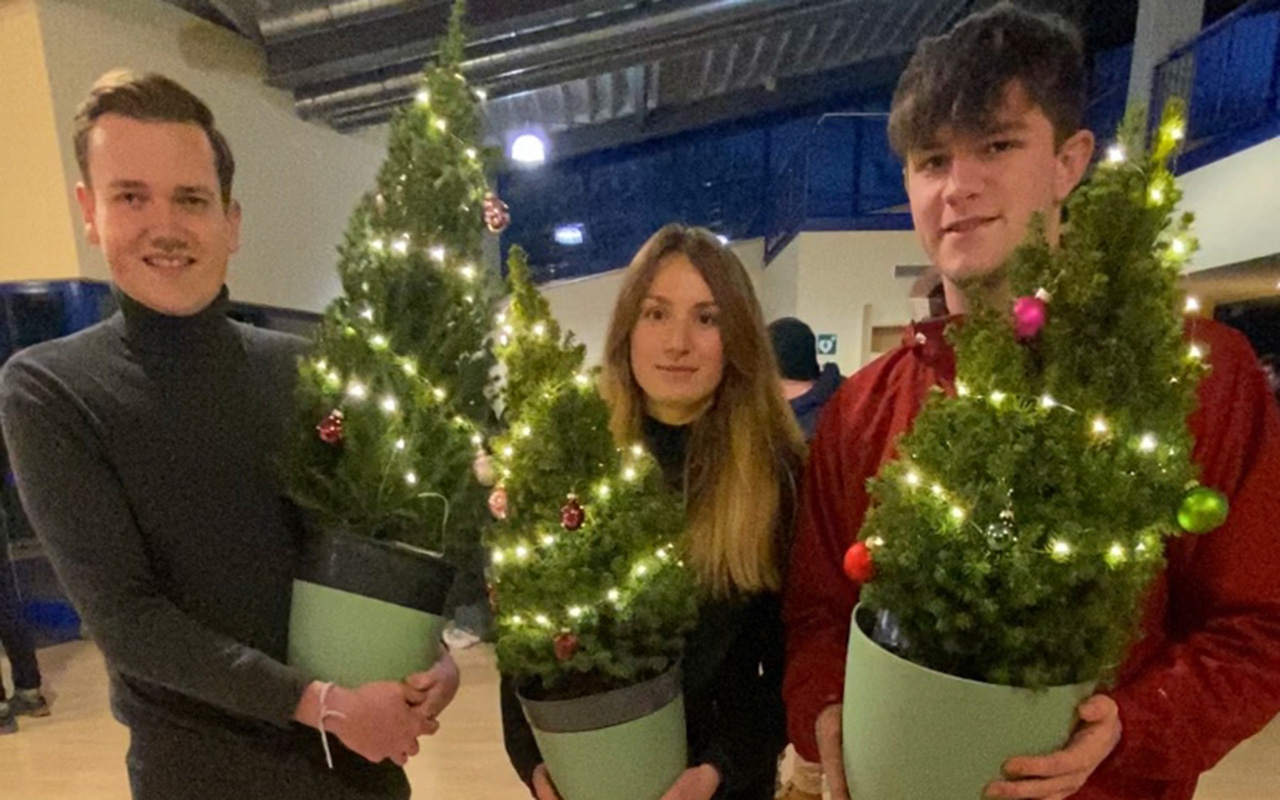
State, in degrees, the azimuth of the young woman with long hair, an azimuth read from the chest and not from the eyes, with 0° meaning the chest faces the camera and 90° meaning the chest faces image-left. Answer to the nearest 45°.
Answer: approximately 0°

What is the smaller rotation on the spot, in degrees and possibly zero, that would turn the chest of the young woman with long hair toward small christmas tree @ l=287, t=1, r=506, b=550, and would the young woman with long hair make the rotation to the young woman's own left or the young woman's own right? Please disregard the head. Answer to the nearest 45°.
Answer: approximately 90° to the young woman's own right

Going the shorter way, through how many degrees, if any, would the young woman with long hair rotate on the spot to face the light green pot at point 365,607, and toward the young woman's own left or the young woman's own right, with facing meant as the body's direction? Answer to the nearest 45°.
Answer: approximately 45° to the young woman's own right

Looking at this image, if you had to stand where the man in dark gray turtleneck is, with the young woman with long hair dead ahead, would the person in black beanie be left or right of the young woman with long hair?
left

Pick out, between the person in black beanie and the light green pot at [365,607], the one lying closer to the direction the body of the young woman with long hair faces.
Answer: the light green pot
